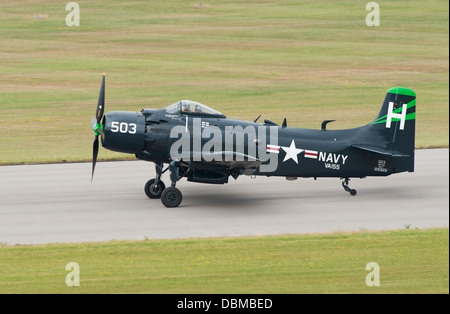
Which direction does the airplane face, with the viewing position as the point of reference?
facing to the left of the viewer
